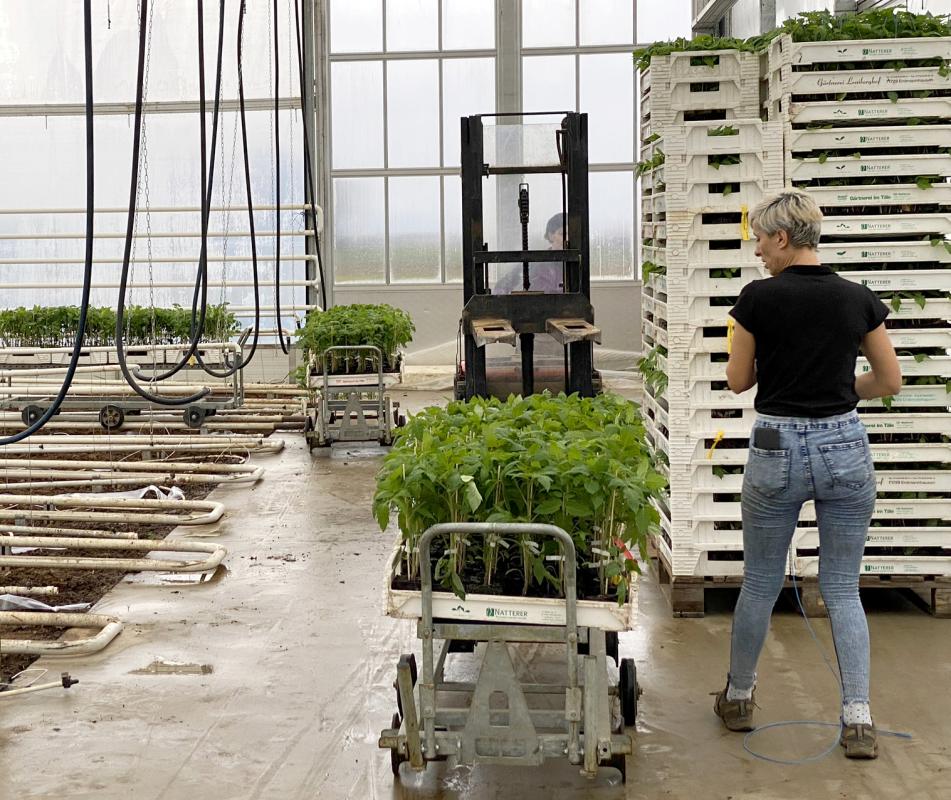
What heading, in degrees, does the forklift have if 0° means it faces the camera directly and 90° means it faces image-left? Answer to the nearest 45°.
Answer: approximately 0°

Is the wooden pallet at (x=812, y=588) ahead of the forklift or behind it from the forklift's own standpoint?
ahead

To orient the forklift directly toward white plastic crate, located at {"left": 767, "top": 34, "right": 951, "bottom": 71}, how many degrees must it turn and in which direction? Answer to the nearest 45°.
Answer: approximately 45° to its left

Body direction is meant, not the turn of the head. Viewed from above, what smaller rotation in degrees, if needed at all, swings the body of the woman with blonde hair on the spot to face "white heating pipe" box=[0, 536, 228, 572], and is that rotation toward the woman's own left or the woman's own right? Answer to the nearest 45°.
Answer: approximately 45° to the woman's own left

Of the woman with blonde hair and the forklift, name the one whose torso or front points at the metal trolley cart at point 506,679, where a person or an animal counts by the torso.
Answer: the forklift

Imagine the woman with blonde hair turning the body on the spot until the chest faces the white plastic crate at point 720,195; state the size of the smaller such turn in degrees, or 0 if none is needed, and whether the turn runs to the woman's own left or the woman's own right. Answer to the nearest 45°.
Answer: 0° — they already face it

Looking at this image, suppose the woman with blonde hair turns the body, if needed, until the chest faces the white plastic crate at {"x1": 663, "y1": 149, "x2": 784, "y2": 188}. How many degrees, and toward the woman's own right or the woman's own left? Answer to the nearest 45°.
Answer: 0° — they already face it

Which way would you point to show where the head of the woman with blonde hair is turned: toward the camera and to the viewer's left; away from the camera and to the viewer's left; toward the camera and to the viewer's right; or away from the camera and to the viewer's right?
away from the camera and to the viewer's left

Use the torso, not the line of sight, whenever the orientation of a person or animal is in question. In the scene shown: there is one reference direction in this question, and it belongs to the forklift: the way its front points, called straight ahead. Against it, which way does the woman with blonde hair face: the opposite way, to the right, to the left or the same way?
the opposite way

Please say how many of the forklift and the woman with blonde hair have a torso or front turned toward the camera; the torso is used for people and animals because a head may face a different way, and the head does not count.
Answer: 1

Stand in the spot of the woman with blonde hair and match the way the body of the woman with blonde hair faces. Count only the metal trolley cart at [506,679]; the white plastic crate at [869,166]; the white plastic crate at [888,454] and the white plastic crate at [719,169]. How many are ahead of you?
3

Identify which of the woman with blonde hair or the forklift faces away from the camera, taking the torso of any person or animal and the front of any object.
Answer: the woman with blonde hair

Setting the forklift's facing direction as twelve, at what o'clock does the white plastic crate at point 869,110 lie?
The white plastic crate is roughly at 11 o'clock from the forklift.

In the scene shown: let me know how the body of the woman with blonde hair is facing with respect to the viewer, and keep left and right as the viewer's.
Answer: facing away from the viewer
